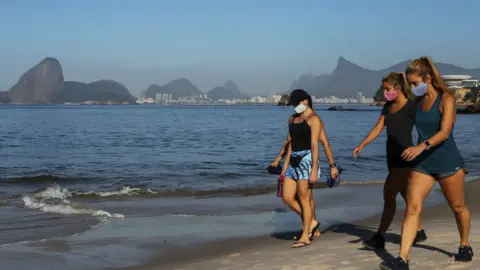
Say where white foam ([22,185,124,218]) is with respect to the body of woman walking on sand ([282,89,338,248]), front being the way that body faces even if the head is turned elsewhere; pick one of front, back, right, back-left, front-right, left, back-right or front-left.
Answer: right

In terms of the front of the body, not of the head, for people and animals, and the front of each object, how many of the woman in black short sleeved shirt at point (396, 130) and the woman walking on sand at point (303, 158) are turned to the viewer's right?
0

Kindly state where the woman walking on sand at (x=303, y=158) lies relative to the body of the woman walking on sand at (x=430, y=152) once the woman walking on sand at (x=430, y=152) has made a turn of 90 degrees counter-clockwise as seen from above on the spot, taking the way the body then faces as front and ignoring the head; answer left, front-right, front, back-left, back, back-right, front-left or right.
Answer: back

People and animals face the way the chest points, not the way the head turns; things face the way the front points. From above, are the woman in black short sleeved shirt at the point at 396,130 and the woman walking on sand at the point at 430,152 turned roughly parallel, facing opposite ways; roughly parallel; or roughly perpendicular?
roughly parallel

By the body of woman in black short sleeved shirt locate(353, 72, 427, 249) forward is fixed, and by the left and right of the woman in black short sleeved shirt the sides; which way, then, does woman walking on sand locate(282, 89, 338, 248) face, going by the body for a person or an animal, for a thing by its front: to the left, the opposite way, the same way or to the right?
the same way

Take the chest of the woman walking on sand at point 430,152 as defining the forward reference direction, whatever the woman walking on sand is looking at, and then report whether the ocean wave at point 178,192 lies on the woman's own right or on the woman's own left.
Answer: on the woman's own right

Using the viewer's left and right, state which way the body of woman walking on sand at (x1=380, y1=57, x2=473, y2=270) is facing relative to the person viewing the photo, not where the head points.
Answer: facing the viewer and to the left of the viewer

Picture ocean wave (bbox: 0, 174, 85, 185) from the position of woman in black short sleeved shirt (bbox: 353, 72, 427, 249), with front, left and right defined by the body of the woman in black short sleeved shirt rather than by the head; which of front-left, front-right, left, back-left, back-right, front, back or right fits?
right

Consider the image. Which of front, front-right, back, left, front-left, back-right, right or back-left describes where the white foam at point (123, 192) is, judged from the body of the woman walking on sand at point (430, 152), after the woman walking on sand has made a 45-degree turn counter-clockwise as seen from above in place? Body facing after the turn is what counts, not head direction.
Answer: back-right

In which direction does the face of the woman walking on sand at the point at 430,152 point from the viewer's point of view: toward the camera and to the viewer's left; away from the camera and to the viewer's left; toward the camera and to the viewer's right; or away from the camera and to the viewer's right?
toward the camera and to the viewer's left

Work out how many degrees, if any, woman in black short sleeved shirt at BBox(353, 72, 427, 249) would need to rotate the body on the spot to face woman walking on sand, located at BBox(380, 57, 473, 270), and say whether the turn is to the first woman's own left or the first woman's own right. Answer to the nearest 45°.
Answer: approximately 45° to the first woman's own left

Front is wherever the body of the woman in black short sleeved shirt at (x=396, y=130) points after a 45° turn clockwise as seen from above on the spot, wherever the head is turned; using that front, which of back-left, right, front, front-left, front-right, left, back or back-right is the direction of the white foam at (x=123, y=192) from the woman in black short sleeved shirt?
front-right
